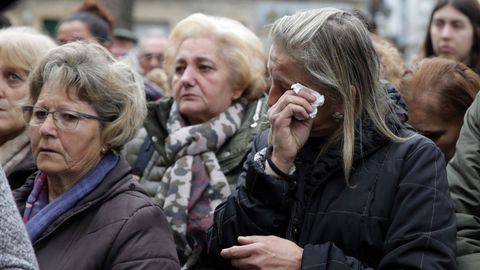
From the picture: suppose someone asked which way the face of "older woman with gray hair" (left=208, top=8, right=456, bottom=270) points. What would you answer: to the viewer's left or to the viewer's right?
to the viewer's left

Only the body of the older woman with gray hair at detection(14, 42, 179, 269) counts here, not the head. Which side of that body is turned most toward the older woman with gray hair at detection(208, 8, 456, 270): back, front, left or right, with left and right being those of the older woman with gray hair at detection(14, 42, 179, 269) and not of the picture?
left

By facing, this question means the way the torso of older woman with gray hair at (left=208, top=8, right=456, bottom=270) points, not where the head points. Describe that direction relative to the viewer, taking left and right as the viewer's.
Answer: facing the viewer and to the left of the viewer

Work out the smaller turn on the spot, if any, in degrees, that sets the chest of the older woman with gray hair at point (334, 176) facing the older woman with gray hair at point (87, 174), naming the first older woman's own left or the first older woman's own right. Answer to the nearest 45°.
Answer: approximately 45° to the first older woman's own right

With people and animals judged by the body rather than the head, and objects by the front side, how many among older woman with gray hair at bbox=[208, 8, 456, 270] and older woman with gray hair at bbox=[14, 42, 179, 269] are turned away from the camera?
0

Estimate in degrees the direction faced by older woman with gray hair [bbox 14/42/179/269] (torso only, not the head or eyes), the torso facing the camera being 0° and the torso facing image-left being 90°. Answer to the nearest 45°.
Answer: approximately 45°
